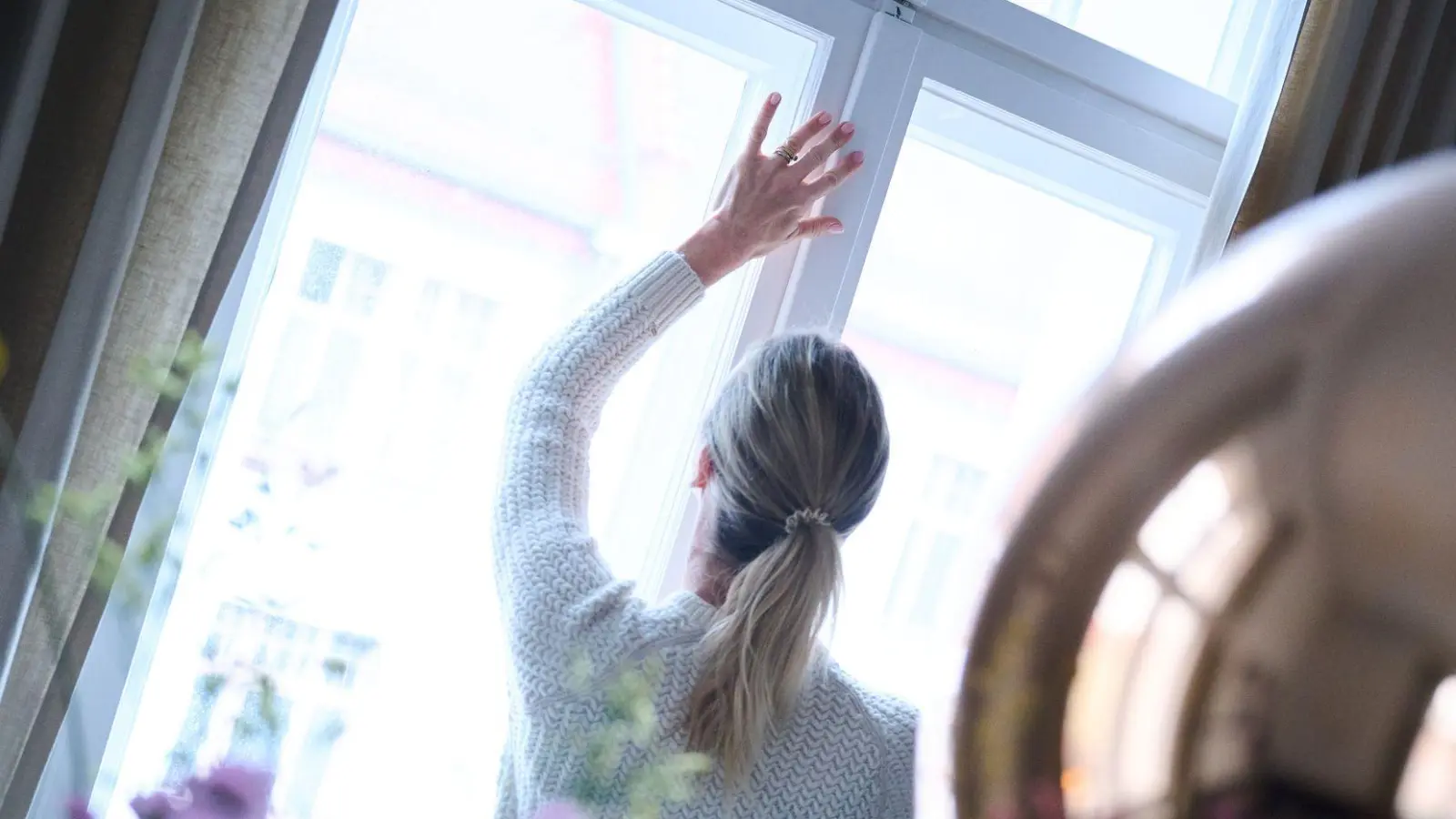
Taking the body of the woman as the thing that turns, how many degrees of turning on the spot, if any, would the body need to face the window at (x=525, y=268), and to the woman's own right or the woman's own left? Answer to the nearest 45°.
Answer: approximately 45° to the woman's own left

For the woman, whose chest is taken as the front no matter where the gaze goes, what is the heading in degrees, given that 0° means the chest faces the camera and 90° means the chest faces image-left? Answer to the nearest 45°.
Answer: approximately 180°

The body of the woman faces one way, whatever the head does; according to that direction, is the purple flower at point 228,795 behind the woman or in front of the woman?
behind

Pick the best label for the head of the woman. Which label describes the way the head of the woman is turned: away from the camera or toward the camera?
away from the camera

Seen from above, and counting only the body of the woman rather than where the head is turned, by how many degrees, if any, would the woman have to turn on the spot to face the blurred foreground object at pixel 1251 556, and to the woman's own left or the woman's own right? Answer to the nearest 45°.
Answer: approximately 180°

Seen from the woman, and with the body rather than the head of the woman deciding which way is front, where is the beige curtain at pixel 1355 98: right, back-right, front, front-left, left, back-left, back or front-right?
front-right

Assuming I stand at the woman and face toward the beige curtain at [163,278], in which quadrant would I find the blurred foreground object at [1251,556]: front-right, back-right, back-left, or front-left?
back-left
